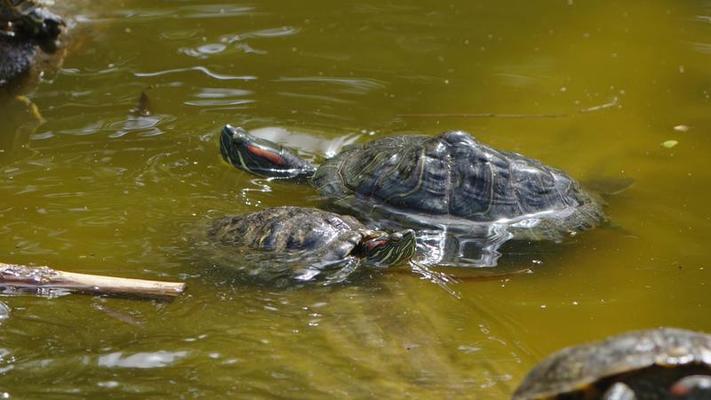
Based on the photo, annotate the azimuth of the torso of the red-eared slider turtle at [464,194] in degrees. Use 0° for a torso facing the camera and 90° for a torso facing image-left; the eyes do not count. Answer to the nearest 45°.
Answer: approximately 90°

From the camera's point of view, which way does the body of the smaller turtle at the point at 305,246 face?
to the viewer's right

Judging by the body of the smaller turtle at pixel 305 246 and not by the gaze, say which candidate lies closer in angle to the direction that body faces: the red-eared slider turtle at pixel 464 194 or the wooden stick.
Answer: the red-eared slider turtle

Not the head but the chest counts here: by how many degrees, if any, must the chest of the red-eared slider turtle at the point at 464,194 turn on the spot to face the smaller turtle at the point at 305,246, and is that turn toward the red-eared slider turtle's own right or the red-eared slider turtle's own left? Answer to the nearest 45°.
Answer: approximately 45° to the red-eared slider turtle's own left

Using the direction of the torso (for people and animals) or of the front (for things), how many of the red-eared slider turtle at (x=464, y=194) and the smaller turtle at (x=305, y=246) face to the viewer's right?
1

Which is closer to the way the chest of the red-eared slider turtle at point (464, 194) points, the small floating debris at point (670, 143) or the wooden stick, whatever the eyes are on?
the wooden stick

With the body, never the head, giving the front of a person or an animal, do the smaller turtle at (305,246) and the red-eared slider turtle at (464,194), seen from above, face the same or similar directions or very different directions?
very different directions

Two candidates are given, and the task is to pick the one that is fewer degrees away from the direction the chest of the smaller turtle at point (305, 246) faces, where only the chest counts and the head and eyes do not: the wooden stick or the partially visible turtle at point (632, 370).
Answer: the partially visible turtle

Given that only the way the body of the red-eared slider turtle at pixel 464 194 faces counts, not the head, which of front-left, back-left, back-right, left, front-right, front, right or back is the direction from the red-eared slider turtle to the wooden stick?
front-left

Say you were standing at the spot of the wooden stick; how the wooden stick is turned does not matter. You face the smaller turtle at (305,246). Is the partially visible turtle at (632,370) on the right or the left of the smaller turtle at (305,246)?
right

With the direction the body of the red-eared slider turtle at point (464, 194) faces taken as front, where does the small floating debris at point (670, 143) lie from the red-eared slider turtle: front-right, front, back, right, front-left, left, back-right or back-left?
back-right

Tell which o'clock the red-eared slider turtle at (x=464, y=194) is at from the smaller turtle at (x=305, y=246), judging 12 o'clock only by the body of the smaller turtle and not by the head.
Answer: The red-eared slider turtle is roughly at 11 o'clock from the smaller turtle.

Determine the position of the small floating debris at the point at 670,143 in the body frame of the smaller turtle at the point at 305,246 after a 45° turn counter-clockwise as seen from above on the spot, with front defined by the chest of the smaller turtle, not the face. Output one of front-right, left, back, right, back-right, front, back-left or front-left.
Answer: front

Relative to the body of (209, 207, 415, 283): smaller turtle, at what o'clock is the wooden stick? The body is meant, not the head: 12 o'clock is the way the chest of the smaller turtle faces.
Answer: The wooden stick is roughly at 5 o'clock from the smaller turtle.
